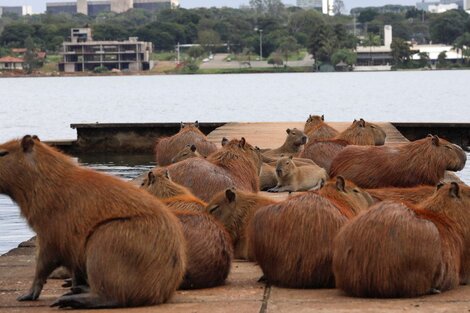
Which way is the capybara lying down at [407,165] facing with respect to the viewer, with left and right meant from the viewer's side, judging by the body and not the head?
facing to the right of the viewer

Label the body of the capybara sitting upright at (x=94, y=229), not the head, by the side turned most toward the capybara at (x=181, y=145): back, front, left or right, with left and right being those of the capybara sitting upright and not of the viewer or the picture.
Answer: right

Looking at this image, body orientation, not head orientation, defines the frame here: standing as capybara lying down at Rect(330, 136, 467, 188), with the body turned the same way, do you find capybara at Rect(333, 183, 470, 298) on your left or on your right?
on your right

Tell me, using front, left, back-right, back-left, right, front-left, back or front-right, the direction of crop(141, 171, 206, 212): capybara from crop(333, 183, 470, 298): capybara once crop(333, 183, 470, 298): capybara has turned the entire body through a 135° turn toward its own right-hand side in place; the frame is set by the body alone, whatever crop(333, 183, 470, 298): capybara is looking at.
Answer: back-right

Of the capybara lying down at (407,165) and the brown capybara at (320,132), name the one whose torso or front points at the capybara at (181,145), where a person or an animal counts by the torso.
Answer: the brown capybara

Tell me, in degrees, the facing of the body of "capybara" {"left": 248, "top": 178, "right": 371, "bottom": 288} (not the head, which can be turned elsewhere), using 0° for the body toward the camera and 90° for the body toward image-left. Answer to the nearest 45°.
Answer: approximately 225°

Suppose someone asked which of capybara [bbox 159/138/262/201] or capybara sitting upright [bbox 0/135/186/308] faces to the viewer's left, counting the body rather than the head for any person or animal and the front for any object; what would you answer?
the capybara sitting upright

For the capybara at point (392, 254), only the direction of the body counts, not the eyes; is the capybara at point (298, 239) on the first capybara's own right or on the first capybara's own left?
on the first capybara's own left

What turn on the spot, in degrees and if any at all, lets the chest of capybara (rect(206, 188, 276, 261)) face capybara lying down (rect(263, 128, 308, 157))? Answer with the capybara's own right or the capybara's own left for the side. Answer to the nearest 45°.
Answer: approximately 90° to the capybara's own right

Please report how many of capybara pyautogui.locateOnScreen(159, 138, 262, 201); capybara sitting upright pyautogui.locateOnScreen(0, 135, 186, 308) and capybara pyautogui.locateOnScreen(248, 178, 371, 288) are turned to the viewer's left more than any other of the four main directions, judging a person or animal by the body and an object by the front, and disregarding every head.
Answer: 1

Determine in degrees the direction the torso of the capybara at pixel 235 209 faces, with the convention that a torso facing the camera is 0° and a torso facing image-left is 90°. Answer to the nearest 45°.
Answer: approximately 90°
